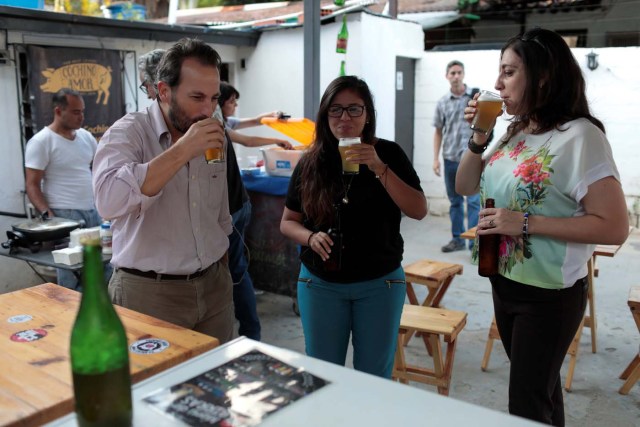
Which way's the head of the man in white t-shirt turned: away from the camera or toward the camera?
toward the camera

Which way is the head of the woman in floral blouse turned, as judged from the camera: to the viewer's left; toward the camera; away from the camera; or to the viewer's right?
to the viewer's left

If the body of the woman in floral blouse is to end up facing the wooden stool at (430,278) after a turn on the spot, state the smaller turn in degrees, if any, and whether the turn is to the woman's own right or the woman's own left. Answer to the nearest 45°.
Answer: approximately 135° to the woman's own right

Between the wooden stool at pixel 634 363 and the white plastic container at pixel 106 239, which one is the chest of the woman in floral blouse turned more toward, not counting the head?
the white plastic container

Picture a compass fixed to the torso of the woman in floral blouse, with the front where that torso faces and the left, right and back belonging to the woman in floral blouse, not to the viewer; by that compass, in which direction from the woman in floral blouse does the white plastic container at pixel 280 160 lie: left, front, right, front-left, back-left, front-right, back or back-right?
right

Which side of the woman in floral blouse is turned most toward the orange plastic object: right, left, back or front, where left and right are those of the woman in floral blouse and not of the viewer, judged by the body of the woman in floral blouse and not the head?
right

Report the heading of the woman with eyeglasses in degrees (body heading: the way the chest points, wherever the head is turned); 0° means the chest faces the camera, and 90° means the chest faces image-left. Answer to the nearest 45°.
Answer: approximately 0°

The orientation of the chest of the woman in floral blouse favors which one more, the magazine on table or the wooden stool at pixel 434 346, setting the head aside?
the magazine on table

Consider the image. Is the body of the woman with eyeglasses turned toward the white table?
yes

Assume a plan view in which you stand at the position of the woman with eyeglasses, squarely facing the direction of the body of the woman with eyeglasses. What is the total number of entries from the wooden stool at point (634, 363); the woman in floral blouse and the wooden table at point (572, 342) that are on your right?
0

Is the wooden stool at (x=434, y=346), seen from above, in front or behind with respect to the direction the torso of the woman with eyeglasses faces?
behind

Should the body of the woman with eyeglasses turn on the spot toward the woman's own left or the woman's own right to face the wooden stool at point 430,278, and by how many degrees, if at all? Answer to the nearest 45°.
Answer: approximately 180°

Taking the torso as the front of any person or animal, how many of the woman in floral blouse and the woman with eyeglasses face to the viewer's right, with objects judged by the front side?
0

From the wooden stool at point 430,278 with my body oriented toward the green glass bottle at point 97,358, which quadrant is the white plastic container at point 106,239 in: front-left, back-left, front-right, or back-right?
front-right

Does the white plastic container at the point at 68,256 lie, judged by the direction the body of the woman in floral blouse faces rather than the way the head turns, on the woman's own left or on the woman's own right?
on the woman's own right

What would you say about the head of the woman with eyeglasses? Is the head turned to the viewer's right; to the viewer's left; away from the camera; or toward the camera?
toward the camera

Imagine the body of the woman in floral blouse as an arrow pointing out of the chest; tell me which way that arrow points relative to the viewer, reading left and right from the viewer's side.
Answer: facing the viewer and to the left of the viewer

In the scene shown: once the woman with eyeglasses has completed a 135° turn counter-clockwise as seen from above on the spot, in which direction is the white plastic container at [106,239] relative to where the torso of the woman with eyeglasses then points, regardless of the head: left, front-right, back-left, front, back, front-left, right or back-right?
left
